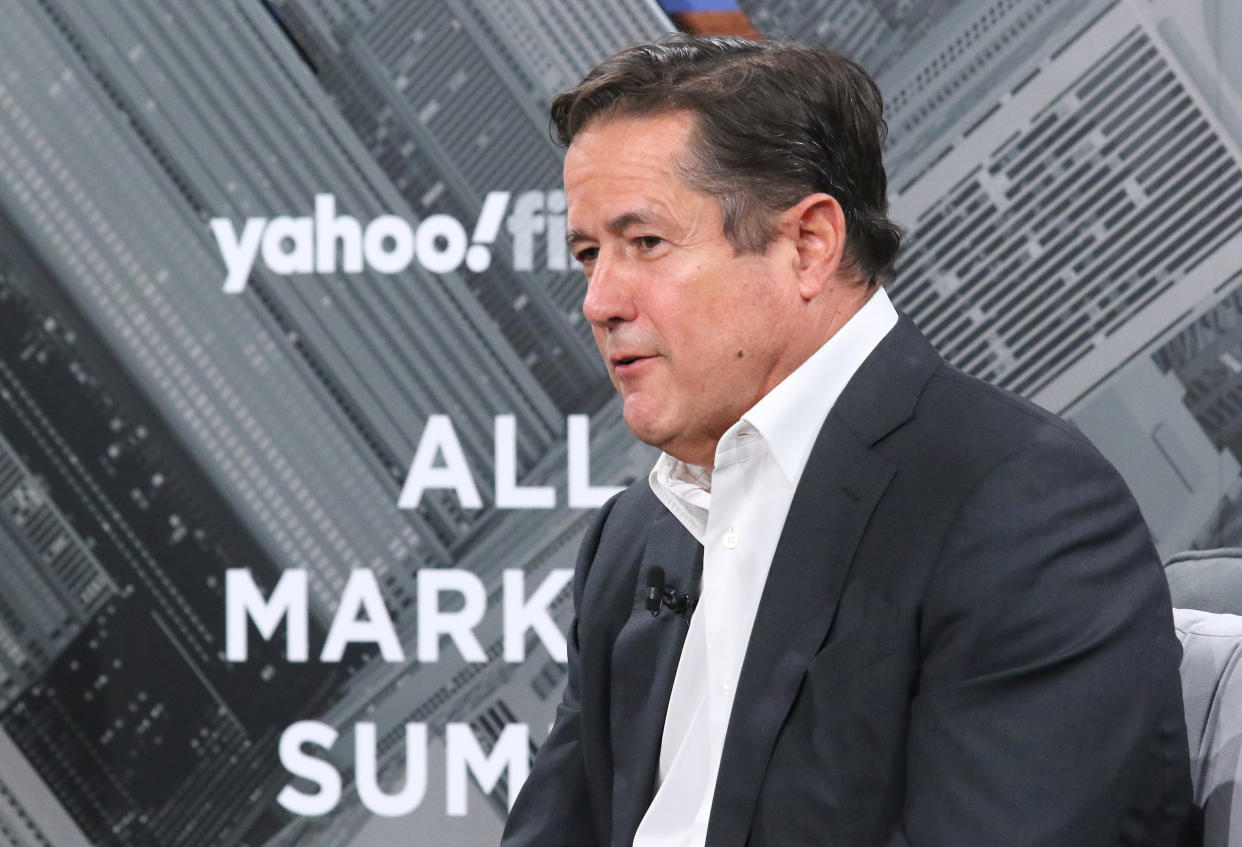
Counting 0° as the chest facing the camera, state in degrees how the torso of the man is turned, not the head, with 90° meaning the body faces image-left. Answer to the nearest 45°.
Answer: approximately 45°
